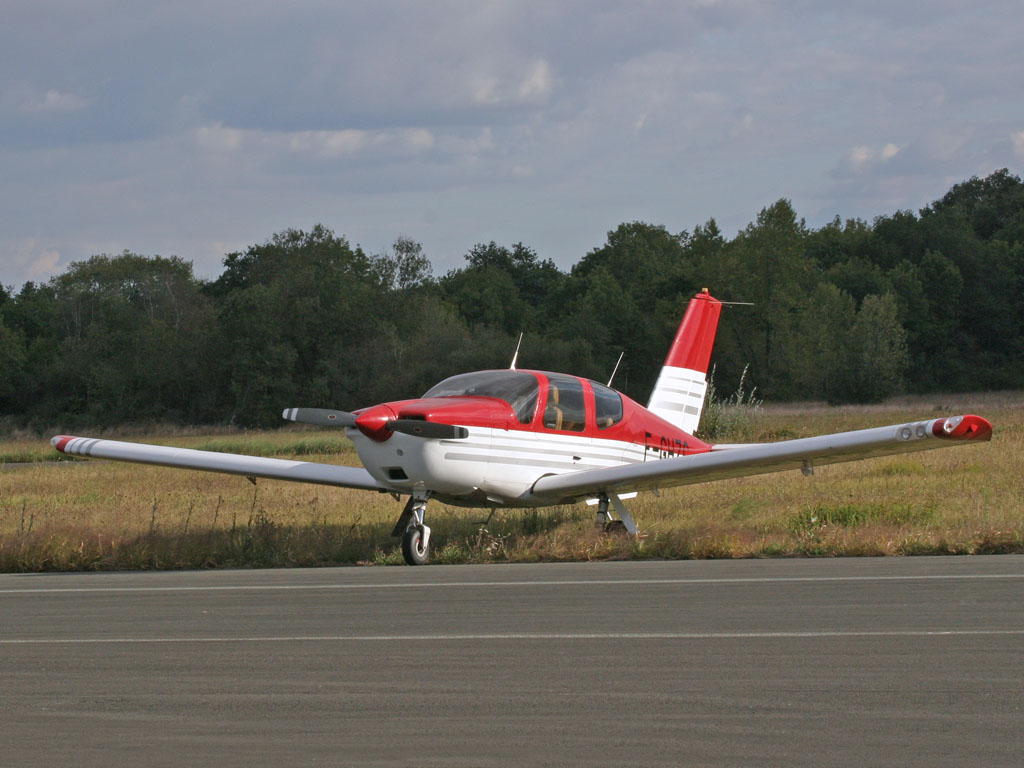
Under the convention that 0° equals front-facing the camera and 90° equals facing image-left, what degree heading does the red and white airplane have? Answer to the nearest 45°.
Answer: approximately 45°
